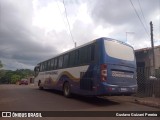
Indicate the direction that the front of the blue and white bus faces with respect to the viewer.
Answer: facing away from the viewer and to the left of the viewer
